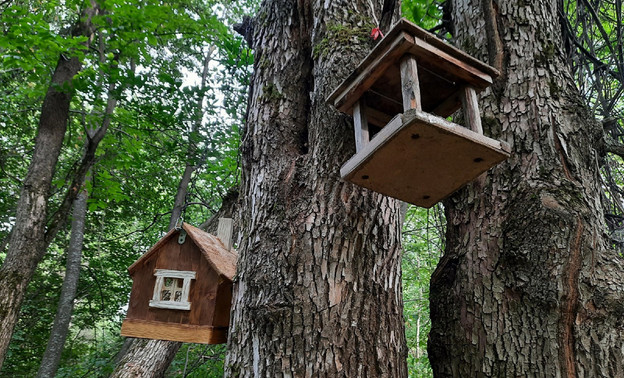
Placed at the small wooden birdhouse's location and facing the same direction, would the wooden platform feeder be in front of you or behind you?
in front

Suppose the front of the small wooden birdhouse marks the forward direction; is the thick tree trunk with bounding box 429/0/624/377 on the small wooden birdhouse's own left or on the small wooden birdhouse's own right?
on the small wooden birdhouse's own left

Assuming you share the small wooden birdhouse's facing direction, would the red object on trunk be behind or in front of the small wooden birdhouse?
in front
